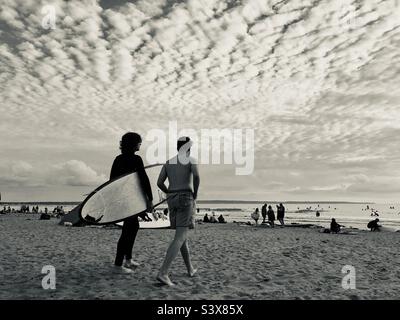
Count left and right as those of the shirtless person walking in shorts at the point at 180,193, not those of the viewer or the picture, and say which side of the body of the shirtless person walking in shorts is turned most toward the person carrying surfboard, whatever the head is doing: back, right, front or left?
left

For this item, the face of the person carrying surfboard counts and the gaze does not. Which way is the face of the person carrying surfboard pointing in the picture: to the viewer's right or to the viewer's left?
to the viewer's right

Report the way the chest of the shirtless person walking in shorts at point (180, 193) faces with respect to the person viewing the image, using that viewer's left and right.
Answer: facing away from the viewer and to the right of the viewer
